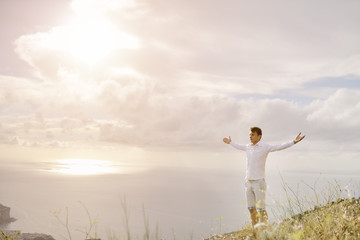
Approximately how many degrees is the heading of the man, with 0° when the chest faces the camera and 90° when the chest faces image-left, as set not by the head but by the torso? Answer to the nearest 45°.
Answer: approximately 45°
